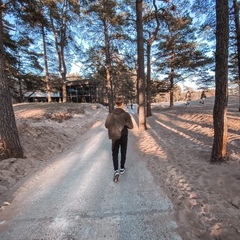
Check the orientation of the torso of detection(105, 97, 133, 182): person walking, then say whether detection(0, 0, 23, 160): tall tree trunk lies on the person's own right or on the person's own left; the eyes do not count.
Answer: on the person's own left

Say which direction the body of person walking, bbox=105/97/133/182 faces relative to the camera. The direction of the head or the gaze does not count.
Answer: away from the camera
